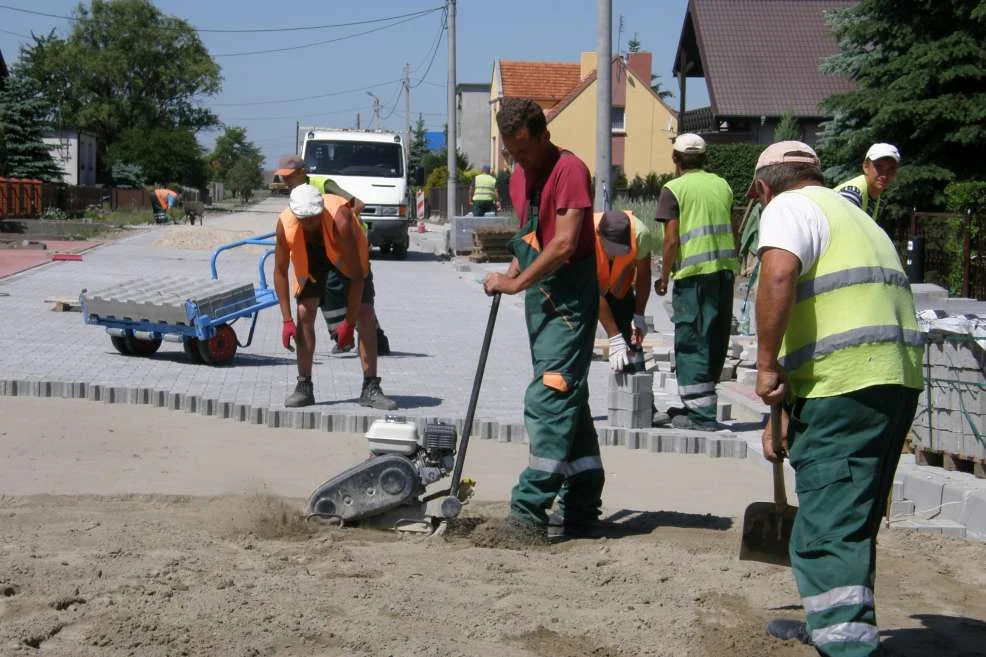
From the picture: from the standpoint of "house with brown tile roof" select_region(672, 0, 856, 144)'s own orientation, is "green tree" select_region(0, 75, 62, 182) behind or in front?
in front

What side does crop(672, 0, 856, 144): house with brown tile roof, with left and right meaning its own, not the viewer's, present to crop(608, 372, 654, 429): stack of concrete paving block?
left

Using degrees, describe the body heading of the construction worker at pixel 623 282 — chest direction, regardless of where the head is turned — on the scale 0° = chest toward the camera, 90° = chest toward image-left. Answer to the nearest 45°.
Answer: approximately 0°

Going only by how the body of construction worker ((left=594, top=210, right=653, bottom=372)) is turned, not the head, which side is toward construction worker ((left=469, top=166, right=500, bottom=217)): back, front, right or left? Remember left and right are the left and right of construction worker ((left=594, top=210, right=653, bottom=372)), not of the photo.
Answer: back

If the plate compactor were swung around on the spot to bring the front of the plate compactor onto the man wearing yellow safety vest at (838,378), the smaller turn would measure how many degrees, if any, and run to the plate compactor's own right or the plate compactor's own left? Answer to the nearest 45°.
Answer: approximately 135° to the plate compactor's own left

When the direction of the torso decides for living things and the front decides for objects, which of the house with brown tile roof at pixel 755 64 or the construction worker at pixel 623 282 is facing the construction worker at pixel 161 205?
the house with brown tile roof

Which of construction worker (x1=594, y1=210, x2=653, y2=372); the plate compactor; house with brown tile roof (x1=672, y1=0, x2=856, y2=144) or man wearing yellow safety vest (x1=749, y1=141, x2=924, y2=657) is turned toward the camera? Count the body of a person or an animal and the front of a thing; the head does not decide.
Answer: the construction worker

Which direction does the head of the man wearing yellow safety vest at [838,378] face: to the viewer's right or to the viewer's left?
to the viewer's left

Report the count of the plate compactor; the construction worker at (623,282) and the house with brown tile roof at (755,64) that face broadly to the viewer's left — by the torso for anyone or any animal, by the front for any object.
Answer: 2

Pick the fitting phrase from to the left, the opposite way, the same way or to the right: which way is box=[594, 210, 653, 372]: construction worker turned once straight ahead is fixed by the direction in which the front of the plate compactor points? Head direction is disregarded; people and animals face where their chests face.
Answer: to the left

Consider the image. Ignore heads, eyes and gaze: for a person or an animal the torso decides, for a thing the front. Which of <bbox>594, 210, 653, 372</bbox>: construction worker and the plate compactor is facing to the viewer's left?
the plate compactor

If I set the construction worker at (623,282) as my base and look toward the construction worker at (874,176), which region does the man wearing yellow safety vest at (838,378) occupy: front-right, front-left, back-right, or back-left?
front-right

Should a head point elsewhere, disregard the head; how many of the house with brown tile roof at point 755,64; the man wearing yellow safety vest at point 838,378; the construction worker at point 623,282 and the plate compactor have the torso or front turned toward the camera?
1

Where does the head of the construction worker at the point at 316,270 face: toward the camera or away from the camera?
toward the camera

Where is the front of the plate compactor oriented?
to the viewer's left
